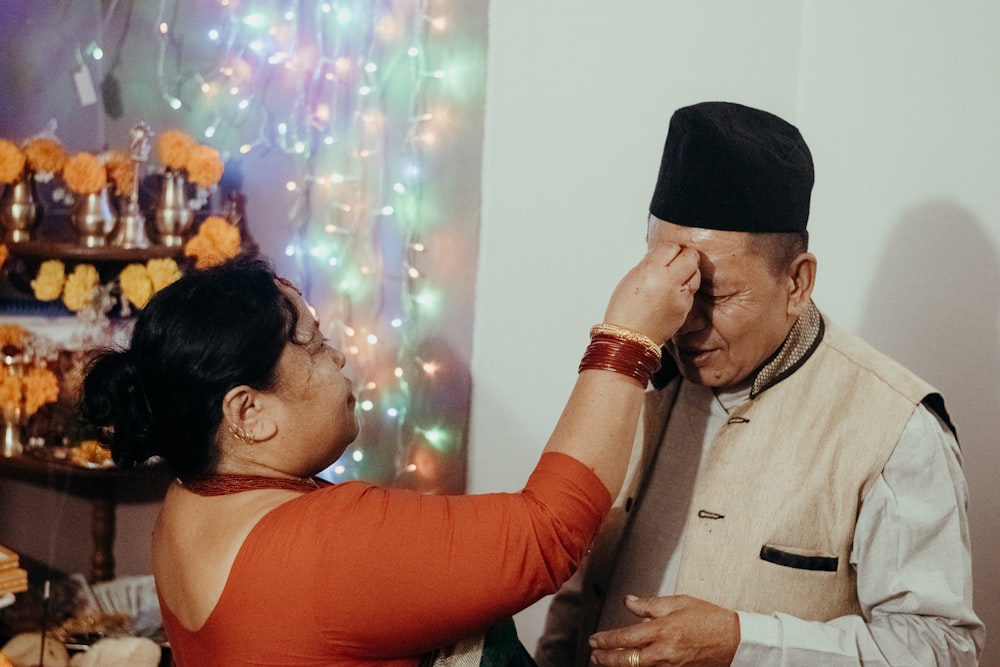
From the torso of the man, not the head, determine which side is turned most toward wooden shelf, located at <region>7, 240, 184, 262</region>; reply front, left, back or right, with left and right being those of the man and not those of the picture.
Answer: right

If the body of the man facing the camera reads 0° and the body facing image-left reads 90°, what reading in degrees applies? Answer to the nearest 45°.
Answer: approximately 45°

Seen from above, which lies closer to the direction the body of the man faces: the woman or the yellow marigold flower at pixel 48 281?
the woman

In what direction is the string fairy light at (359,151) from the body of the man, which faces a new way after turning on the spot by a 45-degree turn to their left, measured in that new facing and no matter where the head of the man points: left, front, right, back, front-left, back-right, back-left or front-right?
back-right

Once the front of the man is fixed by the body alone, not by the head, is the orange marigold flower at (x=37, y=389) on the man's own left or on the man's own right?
on the man's own right

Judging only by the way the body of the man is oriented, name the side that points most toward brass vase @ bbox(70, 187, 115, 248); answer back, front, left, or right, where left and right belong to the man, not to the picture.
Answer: right

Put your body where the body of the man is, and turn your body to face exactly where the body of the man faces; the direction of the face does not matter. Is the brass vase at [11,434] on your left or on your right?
on your right

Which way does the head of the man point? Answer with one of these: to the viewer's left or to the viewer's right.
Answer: to the viewer's left
